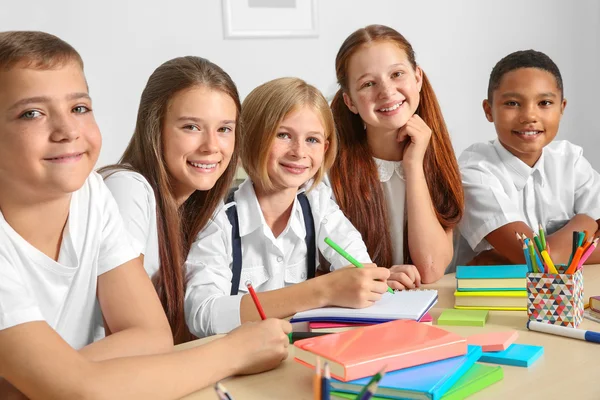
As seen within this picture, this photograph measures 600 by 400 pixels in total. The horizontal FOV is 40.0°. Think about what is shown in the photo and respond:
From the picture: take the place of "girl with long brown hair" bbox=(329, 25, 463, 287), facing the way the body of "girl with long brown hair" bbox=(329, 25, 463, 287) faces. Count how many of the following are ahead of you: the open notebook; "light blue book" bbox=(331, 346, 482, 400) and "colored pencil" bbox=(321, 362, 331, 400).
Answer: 3

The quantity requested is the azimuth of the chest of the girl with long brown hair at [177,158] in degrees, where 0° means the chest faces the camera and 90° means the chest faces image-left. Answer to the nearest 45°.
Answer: approximately 315°

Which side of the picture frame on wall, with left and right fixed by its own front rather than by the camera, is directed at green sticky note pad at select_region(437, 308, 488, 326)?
front

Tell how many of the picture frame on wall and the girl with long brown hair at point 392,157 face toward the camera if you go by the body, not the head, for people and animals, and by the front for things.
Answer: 2

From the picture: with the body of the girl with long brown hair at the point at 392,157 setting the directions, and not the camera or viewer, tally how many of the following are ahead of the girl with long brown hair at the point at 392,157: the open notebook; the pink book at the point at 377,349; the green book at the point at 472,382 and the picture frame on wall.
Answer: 3

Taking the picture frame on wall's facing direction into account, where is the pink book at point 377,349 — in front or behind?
in front

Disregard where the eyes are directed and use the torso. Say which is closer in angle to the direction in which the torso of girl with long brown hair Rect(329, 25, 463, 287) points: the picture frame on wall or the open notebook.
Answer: the open notebook

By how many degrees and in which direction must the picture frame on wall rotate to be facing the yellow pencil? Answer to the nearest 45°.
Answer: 0° — it already faces it
